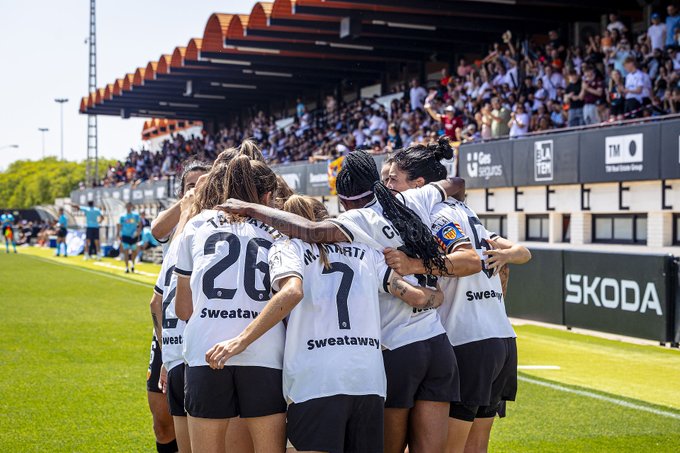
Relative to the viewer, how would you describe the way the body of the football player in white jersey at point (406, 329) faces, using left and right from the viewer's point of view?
facing away from the viewer and to the left of the viewer

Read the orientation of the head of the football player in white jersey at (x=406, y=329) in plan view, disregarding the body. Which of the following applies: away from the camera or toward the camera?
away from the camera

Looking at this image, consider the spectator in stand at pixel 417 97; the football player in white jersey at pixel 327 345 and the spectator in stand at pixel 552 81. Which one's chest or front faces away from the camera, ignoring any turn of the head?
the football player in white jersey

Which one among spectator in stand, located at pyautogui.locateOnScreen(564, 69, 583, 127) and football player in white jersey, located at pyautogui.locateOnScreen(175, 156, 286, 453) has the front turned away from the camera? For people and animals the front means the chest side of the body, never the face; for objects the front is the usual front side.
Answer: the football player in white jersey

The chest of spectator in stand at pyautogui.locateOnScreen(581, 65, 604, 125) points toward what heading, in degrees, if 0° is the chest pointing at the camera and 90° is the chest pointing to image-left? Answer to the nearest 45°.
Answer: approximately 45°

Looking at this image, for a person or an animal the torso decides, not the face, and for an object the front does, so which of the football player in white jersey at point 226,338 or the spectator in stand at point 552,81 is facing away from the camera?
the football player in white jersey

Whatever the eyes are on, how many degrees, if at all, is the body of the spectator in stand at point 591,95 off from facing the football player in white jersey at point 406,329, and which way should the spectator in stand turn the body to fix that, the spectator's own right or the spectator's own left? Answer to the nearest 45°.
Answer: approximately 45° to the spectator's own left

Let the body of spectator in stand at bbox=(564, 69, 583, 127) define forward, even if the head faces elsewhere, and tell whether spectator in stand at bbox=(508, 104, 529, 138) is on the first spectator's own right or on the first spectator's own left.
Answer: on the first spectator's own right

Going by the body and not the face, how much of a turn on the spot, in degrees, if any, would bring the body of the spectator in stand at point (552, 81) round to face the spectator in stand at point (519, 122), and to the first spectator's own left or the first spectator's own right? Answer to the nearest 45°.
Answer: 0° — they already face them
